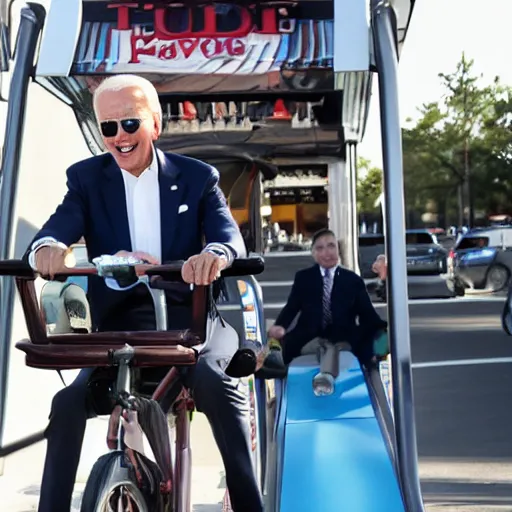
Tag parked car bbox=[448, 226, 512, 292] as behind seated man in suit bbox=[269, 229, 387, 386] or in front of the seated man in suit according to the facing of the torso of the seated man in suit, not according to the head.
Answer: behind

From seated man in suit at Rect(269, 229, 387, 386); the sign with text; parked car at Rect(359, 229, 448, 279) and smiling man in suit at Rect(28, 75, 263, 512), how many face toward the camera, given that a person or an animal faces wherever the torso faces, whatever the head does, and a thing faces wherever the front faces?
3

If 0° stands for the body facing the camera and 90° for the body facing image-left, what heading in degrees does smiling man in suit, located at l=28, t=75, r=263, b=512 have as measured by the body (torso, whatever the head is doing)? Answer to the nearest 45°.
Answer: approximately 0°

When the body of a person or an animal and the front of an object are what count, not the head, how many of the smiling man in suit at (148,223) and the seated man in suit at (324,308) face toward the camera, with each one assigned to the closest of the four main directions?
2

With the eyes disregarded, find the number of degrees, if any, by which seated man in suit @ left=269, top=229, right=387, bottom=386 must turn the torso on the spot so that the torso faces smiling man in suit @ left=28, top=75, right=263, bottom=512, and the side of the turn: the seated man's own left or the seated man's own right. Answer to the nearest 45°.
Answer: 0° — they already face them

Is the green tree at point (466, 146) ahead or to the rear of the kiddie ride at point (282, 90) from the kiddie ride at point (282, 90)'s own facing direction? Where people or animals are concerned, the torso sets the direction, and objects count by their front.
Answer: to the rear
